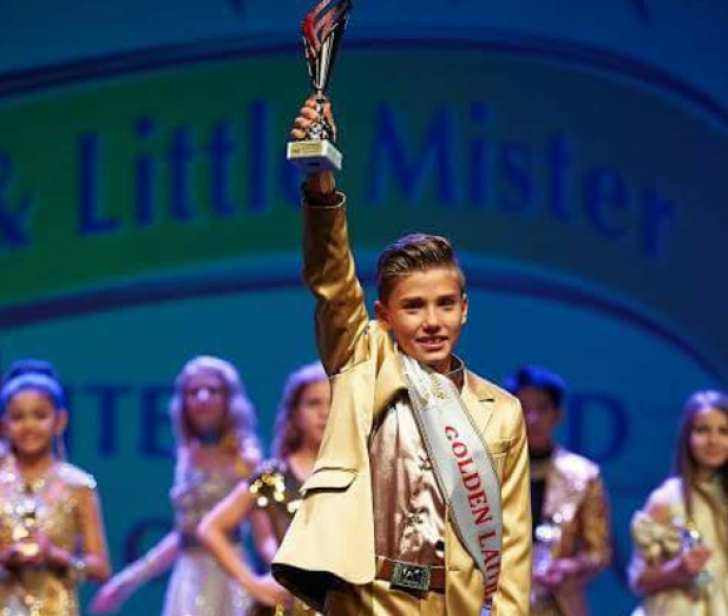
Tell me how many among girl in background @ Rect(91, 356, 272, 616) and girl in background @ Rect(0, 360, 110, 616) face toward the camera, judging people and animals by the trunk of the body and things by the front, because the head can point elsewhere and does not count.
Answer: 2

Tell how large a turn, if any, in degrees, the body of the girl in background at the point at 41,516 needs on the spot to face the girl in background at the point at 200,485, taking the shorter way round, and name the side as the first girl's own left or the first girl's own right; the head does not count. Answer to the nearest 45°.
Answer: approximately 135° to the first girl's own left

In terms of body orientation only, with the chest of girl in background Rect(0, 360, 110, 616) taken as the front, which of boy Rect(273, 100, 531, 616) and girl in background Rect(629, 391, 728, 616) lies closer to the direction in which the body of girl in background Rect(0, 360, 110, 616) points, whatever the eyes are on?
the boy

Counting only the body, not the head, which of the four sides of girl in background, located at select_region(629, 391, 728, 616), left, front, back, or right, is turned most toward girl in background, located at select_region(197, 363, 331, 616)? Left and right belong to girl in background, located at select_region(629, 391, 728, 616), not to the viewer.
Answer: right

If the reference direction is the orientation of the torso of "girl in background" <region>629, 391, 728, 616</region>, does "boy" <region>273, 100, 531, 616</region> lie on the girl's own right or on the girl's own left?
on the girl's own right

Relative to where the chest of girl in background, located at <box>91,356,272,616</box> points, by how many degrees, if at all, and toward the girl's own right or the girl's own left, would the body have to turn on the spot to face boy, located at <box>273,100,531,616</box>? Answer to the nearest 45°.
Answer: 0° — they already face them

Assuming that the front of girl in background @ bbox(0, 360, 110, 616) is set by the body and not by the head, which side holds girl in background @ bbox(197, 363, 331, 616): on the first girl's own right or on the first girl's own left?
on the first girl's own left

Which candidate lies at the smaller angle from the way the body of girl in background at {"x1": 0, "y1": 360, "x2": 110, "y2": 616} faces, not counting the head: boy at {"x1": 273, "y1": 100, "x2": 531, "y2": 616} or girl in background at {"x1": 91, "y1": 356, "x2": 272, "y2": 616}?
the boy

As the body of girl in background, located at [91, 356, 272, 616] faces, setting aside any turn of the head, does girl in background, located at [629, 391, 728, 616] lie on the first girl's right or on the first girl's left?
on the first girl's left

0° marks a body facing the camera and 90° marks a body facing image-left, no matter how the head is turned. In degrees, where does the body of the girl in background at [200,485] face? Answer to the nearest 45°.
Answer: approximately 0°
